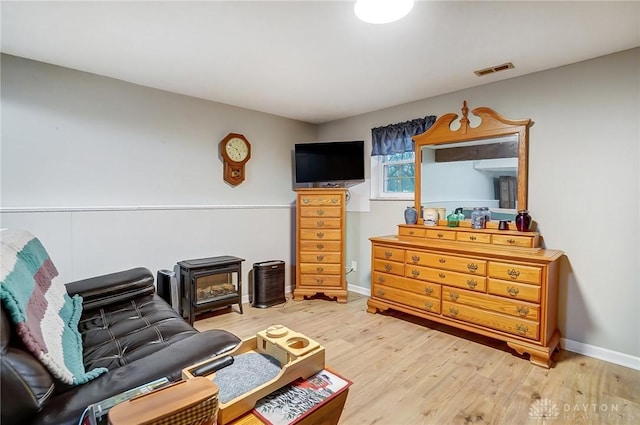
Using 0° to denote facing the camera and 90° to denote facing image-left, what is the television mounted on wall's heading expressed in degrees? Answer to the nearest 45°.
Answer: approximately 0°

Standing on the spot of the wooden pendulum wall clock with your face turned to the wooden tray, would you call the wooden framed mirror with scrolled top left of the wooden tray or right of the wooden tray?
left

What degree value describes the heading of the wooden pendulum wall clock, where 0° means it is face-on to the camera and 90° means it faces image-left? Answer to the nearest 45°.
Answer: approximately 315°

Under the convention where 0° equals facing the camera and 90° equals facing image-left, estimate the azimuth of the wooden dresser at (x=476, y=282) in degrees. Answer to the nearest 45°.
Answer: approximately 45°

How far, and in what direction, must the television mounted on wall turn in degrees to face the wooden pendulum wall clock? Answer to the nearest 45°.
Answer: approximately 90° to its right

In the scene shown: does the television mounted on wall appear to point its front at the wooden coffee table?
yes

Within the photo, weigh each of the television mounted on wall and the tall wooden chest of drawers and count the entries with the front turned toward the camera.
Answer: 2

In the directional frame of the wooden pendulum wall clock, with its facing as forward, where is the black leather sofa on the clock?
The black leather sofa is roughly at 2 o'clock from the wooden pendulum wall clock.

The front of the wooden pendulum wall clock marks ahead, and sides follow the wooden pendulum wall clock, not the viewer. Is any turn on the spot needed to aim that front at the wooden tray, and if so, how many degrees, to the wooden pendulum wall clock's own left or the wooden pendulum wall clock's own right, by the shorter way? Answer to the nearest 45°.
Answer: approximately 45° to the wooden pendulum wall clock's own right

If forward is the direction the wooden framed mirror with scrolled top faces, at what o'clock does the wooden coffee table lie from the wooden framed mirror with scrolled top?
The wooden coffee table is roughly at 11 o'clock from the wooden framed mirror with scrolled top.
